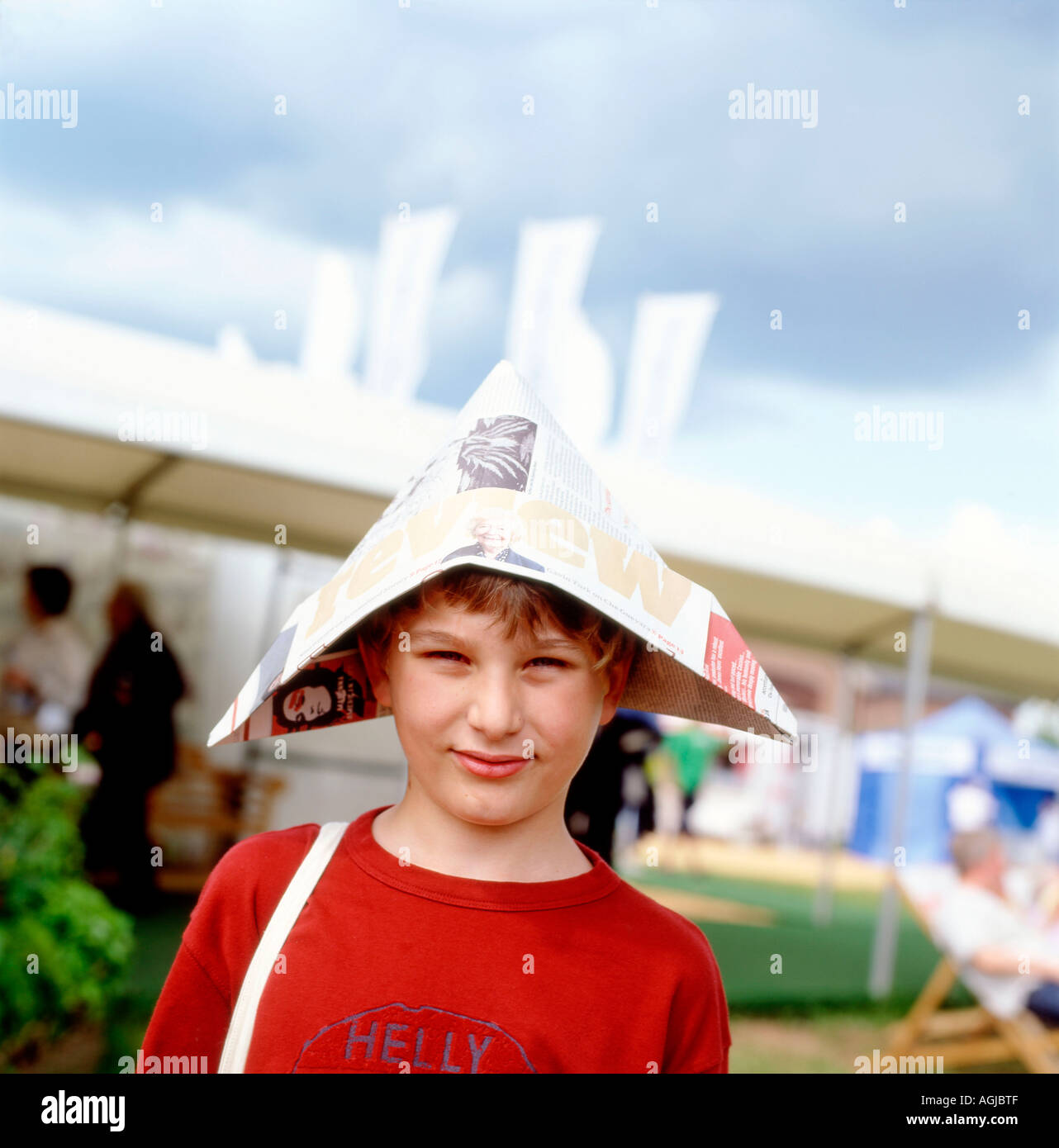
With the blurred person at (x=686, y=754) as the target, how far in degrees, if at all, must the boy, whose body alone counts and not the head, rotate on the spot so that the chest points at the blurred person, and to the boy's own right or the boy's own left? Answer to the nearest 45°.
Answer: approximately 180°

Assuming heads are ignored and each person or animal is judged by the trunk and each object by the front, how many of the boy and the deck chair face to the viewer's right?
1

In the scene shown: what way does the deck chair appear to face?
to the viewer's right

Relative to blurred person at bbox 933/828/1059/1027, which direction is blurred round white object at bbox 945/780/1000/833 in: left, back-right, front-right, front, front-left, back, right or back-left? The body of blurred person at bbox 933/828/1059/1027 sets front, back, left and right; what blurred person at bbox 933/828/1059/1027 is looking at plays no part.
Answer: left

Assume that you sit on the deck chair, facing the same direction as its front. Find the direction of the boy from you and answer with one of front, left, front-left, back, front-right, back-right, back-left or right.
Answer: right

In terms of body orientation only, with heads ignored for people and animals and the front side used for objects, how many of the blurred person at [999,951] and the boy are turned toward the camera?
1

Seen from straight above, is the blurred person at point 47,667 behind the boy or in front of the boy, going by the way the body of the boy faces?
behind

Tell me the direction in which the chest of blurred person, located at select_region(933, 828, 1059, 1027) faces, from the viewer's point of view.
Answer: to the viewer's right
